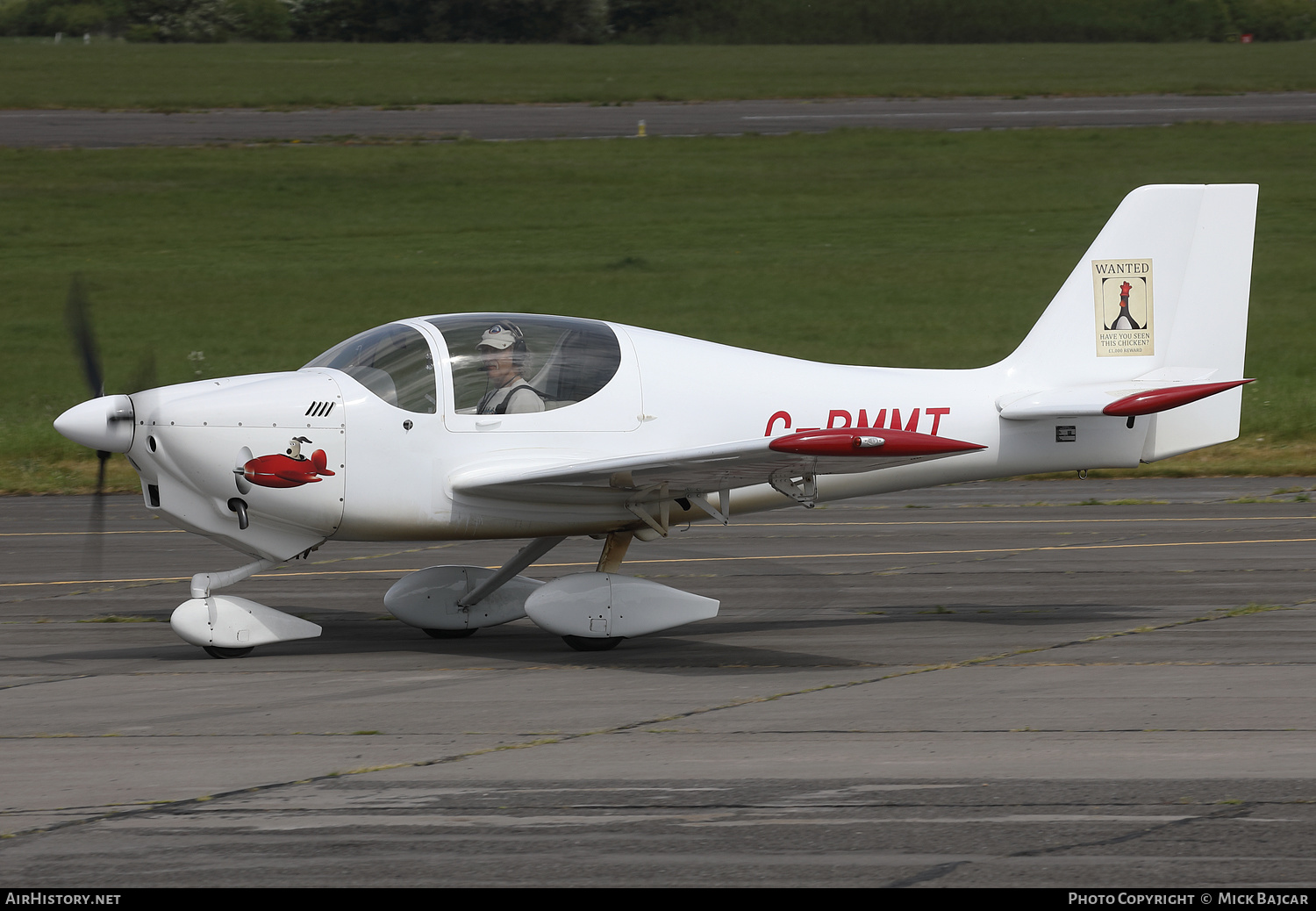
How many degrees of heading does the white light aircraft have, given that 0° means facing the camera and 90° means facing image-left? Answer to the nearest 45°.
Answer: approximately 90°
